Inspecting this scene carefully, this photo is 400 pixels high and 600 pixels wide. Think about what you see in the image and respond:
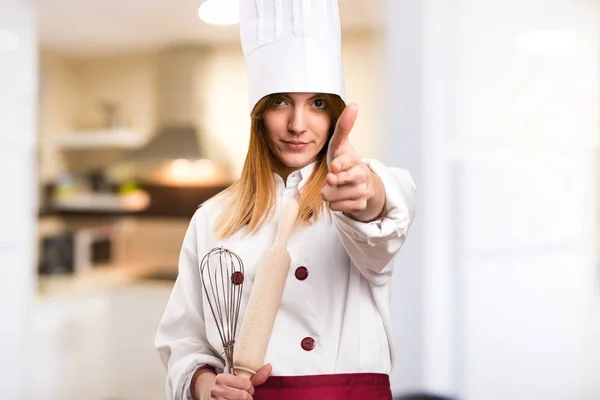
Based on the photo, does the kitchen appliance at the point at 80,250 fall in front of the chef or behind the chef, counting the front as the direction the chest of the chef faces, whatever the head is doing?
behind

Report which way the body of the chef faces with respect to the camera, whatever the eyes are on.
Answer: toward the camera

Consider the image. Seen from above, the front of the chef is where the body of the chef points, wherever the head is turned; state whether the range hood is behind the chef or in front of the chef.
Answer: behind

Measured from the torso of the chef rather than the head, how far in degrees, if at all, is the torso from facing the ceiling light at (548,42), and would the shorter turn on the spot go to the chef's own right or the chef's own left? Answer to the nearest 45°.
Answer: approximately 135° to the chef's own left
